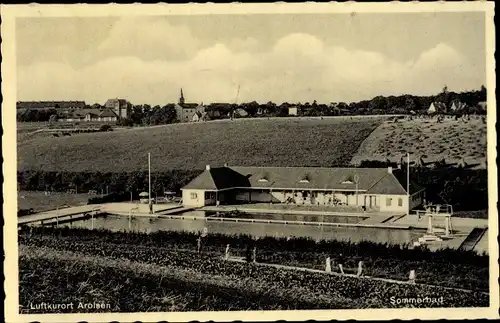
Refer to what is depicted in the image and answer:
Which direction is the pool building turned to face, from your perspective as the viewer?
facing the viewer

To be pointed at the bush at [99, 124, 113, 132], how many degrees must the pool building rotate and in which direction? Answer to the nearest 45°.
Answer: approximately 90° to its right

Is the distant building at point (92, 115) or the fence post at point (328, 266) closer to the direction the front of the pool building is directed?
the fence post

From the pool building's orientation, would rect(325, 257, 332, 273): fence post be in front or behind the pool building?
in front
